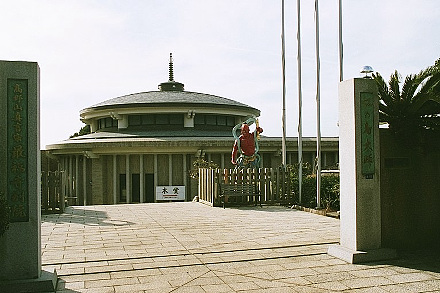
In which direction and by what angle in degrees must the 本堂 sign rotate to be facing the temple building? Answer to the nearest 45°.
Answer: approximately 180°

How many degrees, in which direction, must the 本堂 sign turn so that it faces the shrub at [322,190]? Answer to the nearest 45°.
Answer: approximately 45° to its left

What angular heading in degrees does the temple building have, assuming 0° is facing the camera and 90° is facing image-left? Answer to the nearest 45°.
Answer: approximately 0°

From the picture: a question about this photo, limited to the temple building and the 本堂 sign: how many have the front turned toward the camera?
2

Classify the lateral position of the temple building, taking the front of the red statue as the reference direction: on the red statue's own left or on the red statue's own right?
on the red statue's own right

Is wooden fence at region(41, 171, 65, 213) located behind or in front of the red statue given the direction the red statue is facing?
in front

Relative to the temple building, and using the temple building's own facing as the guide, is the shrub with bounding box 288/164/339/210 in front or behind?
in front

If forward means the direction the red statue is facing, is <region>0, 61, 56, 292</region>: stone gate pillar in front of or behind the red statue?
in front
